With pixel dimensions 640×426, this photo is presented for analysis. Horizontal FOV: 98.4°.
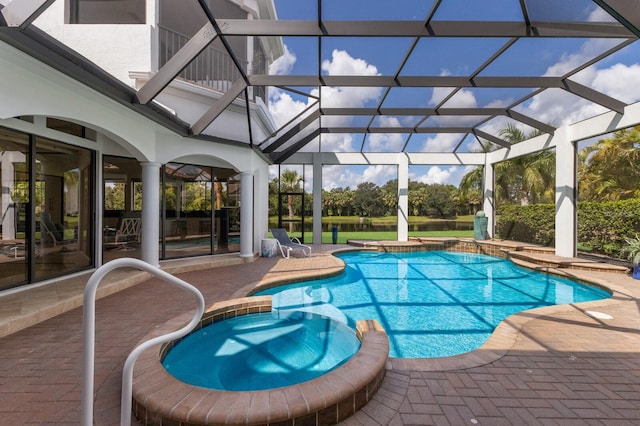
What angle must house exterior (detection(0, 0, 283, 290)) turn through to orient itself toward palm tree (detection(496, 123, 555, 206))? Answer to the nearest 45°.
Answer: approximately 45° to its left

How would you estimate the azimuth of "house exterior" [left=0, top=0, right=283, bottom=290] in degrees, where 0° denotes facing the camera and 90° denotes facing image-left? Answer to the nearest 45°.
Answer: approximately 315°

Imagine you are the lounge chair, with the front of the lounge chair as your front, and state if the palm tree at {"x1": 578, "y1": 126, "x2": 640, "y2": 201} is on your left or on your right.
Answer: on your left
